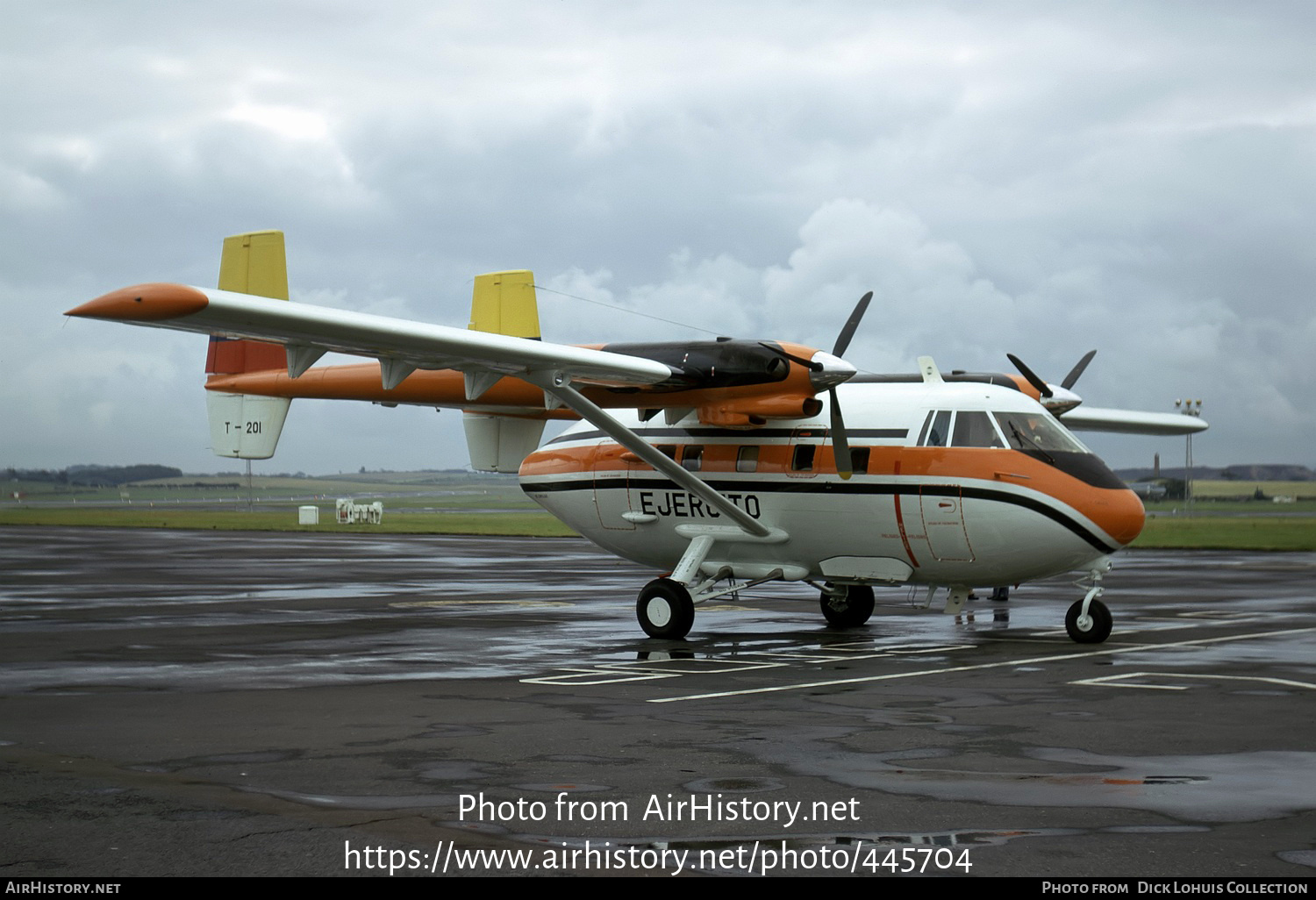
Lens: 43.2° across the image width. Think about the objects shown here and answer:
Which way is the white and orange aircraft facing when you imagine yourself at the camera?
facing the viewer and to the right of the viewer
